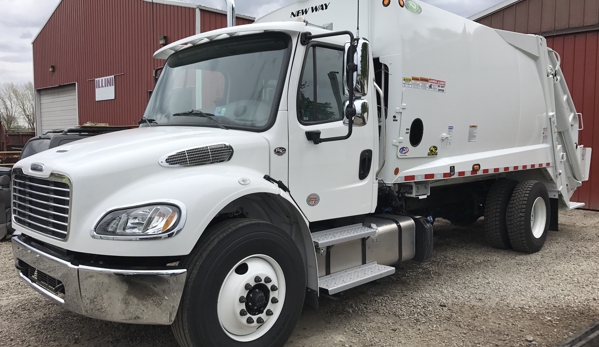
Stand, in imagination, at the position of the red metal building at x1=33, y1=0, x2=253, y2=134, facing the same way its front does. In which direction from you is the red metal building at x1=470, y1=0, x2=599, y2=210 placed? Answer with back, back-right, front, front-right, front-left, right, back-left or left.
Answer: left

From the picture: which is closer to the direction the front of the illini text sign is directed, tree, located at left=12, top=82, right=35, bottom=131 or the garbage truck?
the garbage truck

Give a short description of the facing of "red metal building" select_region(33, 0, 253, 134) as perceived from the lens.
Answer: facing the viewer and to the left of the viewer

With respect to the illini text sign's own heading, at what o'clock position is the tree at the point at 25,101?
The tree is roughly at 4 o'clock from the illini text sign.

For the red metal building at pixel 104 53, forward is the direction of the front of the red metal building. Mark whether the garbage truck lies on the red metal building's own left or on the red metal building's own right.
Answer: on the red metal building's own left

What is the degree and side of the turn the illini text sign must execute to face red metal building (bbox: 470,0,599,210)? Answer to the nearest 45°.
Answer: approximately 90° to its left

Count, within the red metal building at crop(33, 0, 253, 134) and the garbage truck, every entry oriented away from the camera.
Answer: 0

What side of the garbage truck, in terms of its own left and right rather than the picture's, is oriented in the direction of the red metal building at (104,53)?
right

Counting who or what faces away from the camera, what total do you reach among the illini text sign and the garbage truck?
0

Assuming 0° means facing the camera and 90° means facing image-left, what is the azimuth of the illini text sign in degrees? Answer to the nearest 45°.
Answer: approximately 45°

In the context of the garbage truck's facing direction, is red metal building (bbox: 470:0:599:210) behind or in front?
behind
